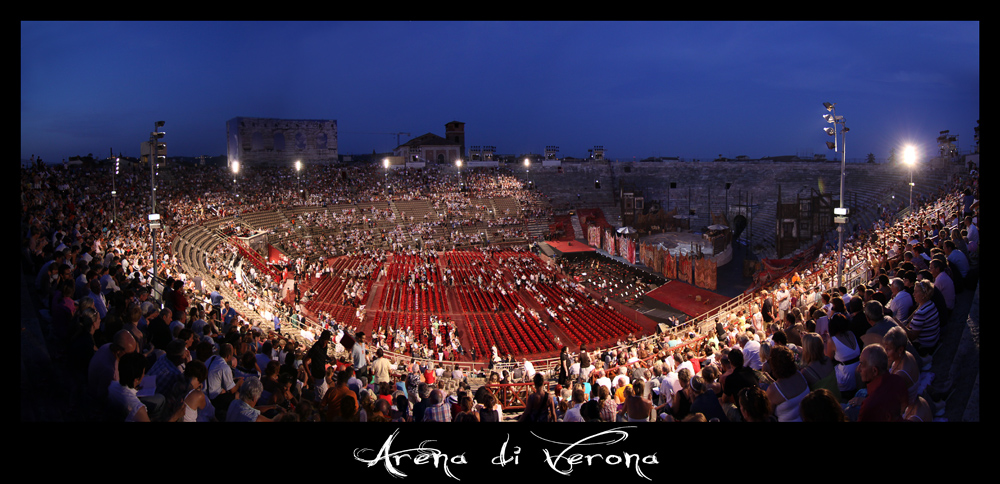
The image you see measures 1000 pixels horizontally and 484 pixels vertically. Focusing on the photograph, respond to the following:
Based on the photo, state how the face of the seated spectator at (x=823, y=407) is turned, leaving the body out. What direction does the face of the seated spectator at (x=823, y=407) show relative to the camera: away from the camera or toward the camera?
away from the camera

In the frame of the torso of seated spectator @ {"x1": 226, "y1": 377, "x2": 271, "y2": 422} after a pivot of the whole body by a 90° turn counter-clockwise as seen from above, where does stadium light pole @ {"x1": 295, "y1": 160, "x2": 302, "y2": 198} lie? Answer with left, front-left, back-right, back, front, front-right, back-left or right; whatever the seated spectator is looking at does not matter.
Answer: front-right

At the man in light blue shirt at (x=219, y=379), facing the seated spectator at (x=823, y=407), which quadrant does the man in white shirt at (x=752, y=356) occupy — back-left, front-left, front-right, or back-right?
front-left

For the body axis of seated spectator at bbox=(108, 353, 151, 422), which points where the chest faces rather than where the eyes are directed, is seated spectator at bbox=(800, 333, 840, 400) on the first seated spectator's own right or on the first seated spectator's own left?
on the first seated spectator's own right

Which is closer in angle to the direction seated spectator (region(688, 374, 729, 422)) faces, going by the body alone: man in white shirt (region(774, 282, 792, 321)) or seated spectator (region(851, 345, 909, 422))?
the man in white shirt

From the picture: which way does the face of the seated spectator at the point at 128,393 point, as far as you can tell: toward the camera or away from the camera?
away from the camera

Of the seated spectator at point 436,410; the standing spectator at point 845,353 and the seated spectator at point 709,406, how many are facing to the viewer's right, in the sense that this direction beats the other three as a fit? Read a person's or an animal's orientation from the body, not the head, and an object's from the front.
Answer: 0

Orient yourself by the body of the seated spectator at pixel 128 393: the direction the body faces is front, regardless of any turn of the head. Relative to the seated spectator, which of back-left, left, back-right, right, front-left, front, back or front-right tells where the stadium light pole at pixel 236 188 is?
front-left

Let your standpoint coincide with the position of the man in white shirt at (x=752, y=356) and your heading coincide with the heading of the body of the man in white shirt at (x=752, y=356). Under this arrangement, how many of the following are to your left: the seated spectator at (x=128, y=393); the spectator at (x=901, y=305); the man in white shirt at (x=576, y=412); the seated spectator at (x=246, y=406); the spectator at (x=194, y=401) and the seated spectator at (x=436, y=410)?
5

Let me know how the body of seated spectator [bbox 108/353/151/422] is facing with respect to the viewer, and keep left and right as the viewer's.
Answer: facing away from the viewer and to the right of the viewer

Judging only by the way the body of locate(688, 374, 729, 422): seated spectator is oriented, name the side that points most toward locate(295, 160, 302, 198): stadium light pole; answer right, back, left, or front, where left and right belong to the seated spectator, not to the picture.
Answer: front

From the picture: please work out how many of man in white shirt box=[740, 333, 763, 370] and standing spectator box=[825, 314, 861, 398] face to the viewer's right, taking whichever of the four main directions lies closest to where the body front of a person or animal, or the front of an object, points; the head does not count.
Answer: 0

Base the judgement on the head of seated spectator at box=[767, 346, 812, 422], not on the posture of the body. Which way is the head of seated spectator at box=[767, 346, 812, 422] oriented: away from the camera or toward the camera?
away from the camera

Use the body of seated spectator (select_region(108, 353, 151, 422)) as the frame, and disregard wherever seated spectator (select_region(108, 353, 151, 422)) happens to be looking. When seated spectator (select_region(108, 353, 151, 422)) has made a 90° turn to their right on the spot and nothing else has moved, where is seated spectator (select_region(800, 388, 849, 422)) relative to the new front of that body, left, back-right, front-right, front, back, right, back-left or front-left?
front

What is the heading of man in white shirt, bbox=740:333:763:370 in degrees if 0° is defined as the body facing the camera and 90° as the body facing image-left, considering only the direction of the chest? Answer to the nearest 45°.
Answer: approximately 135°
